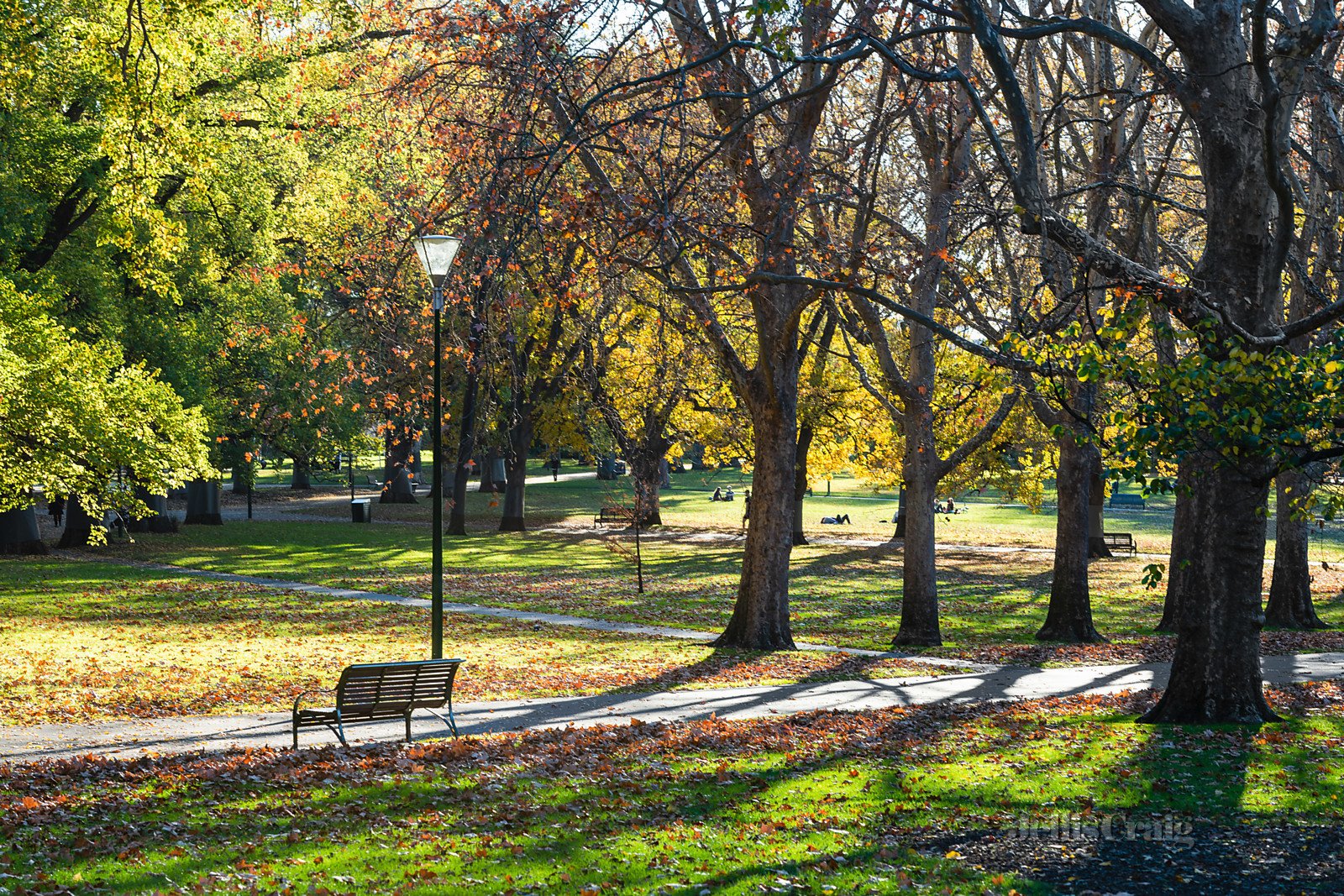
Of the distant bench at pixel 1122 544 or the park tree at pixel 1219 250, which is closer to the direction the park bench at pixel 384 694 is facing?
the distant bench

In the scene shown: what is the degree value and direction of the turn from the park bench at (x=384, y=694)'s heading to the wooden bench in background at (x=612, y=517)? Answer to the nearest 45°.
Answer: approximately 45° to its right

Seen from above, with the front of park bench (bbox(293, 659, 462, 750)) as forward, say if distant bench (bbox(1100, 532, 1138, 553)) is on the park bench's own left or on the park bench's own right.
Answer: on the park bench's own right

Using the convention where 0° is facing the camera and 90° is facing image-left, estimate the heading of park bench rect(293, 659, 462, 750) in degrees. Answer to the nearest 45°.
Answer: approximately 135°

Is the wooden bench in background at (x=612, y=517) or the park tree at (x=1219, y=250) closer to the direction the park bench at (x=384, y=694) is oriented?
the wooden bench in background
